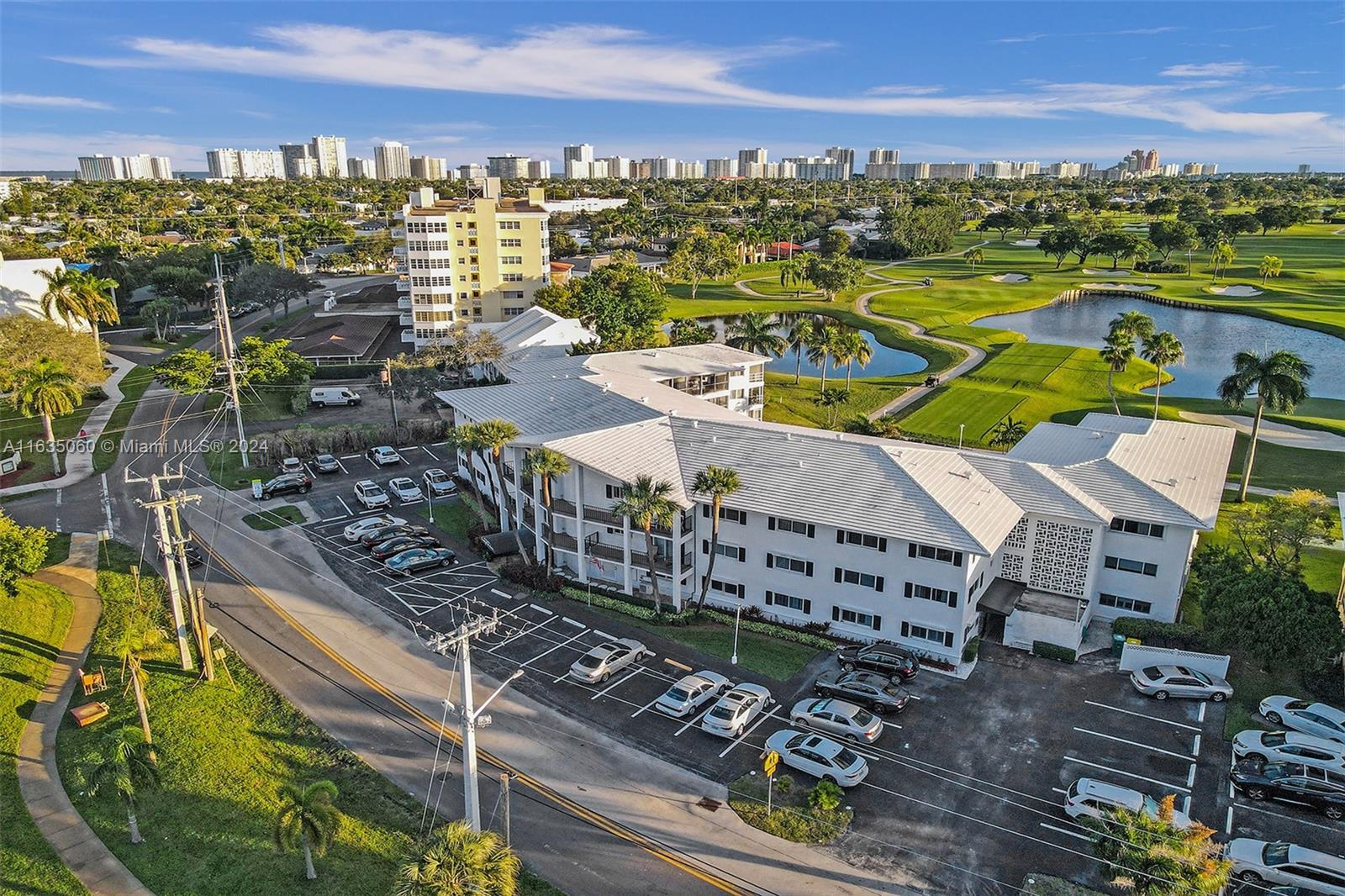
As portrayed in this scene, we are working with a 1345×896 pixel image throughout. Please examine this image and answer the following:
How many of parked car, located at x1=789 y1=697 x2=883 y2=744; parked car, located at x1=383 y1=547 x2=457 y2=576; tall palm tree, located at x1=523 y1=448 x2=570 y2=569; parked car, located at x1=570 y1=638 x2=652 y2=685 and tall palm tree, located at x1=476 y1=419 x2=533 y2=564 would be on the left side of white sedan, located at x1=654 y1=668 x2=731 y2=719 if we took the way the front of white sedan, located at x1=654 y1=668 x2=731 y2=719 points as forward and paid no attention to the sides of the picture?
4

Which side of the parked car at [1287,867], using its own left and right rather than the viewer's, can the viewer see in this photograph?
left

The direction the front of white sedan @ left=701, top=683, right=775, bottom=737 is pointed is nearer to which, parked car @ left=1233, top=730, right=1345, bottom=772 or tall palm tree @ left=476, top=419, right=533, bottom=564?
the parked car

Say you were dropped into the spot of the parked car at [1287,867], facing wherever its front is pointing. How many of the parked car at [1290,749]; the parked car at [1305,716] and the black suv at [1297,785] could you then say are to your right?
3

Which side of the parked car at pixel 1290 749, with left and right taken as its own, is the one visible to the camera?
left

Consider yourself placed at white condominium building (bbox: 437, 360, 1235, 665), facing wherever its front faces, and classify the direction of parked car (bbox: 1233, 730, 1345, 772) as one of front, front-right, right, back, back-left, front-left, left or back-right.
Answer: left

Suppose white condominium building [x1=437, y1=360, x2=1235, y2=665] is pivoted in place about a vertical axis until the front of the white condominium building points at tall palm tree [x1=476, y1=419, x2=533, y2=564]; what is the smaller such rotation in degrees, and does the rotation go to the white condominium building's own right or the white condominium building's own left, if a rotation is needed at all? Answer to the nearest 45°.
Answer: approximately 45° to the white condominium building's own right

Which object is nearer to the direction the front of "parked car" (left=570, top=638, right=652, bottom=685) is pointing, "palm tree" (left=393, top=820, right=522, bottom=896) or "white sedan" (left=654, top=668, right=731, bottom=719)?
the white sedan

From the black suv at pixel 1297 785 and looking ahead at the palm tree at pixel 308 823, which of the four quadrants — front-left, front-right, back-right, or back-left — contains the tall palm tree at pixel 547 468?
front-right

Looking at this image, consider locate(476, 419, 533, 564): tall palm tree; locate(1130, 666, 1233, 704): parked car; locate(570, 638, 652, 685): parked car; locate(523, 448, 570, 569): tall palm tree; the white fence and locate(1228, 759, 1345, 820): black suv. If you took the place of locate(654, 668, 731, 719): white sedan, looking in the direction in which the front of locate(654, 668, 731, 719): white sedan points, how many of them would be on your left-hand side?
3

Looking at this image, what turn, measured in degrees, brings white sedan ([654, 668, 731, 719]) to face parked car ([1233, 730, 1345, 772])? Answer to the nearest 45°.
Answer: approximately 45° to its right

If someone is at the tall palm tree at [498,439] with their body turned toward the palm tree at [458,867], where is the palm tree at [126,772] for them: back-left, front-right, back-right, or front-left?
front-right
